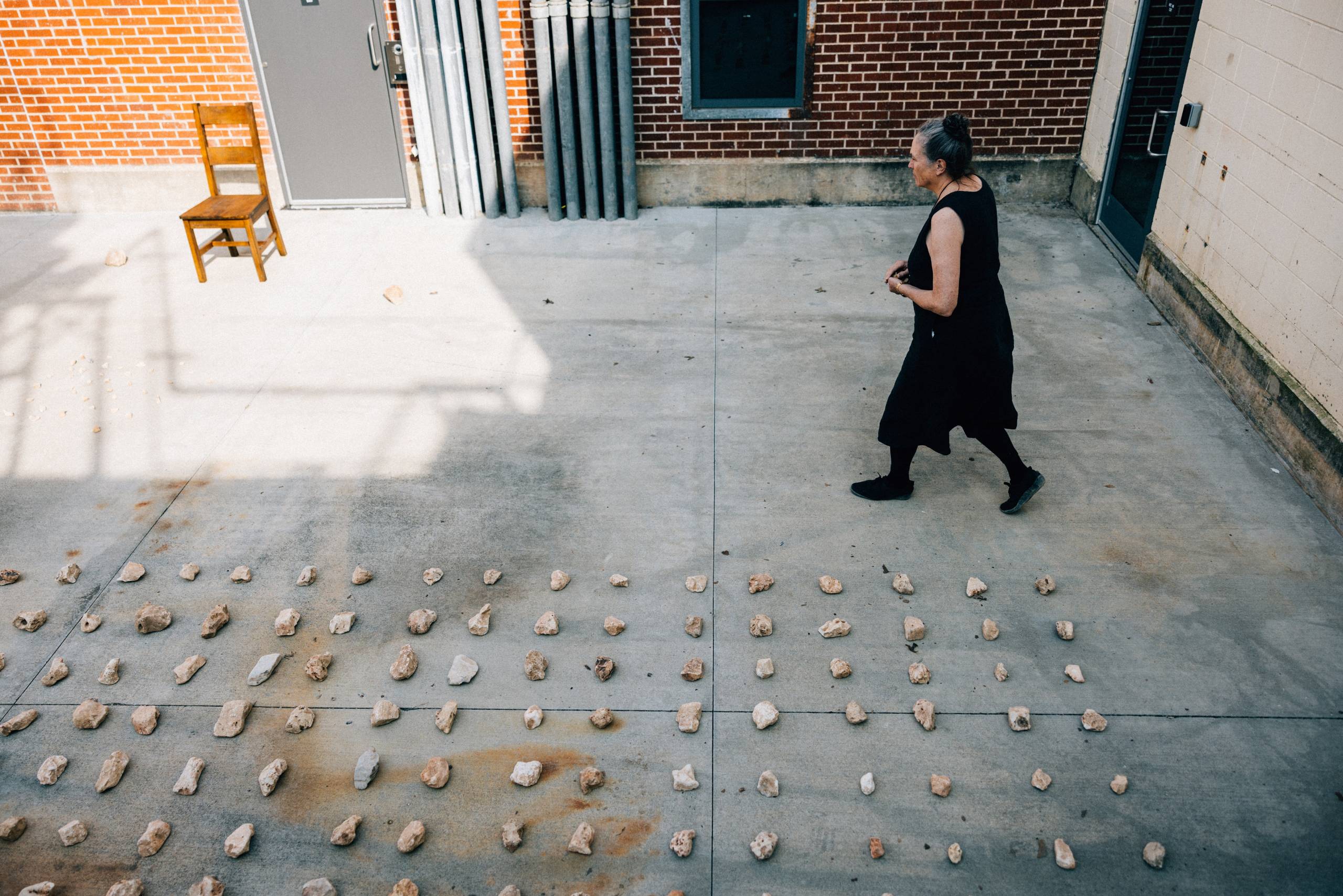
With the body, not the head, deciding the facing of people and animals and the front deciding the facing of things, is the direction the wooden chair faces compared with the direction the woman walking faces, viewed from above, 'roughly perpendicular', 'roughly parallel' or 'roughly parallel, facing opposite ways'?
roughly perpendicular

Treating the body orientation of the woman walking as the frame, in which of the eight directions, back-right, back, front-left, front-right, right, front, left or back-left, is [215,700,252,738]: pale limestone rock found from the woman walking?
front-left

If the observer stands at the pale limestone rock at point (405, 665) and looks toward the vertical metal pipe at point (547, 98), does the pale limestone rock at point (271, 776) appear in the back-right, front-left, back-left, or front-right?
back-left

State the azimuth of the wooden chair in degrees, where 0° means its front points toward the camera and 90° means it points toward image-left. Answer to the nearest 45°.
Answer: approximately 45°

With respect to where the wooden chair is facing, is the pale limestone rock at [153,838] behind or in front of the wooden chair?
in front

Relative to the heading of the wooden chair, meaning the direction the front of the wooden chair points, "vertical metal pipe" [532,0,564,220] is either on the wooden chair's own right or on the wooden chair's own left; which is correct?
on the wooden chair's own left

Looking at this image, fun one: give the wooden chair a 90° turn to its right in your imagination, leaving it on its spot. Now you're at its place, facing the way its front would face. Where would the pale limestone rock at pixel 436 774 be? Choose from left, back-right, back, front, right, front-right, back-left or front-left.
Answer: back-left

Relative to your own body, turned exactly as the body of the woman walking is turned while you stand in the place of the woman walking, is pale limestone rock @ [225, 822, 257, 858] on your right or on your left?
on your left

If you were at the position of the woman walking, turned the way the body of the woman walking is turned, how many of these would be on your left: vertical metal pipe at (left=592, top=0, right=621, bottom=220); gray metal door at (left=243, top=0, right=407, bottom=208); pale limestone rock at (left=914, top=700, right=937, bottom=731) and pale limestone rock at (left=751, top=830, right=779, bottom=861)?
2

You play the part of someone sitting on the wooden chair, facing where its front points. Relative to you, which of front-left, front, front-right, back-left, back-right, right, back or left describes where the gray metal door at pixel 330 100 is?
back

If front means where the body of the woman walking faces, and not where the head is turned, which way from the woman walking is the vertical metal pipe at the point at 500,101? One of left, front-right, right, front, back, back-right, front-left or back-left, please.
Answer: front-right

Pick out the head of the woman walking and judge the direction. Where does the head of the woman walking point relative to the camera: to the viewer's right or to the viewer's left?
to the viewer's left

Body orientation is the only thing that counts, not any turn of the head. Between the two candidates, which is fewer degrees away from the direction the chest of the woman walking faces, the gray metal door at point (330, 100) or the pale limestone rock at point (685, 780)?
the gray metal door

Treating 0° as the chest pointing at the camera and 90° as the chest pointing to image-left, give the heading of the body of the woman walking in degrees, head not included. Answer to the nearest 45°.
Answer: approximately 90°

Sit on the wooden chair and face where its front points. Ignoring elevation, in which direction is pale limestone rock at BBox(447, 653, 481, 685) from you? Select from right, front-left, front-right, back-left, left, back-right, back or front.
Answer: front-left

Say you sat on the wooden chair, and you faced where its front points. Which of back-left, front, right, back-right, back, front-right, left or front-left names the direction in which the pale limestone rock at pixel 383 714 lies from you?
front-left

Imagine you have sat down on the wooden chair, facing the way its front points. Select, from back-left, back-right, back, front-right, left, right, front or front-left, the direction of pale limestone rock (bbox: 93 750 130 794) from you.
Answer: front-left

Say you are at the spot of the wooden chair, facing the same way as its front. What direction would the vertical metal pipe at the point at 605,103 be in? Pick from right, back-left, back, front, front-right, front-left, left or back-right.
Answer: back-left

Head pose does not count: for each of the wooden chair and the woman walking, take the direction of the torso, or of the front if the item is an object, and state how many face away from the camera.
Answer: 0

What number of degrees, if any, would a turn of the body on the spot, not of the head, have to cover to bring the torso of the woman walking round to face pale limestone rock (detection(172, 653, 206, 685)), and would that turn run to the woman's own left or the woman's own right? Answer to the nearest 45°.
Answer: approximately 45° to the woman's own left
